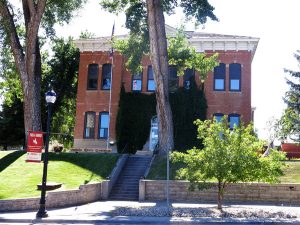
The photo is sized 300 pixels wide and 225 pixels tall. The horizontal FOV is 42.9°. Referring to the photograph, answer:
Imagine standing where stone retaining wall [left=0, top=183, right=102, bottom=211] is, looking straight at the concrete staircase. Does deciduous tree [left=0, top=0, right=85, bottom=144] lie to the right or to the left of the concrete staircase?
left

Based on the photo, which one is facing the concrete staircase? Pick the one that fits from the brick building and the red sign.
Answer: the brick building

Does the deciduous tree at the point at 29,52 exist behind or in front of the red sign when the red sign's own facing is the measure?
behind

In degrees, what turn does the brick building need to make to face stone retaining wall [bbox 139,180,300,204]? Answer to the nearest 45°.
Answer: approximately 45° to its left

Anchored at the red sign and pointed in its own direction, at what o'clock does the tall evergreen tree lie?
The tall evergreen tree is roughly at 8 o'clock from the red sign.

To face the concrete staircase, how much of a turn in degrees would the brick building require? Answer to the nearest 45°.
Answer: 0° — it already faces it

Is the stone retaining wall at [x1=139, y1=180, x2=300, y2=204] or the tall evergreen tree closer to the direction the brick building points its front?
the stone retaining wall
